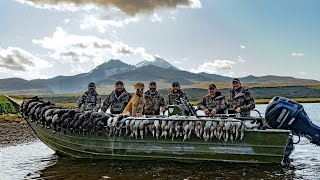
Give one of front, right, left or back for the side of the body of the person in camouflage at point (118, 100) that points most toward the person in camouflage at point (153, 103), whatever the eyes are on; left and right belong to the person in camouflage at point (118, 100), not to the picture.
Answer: left

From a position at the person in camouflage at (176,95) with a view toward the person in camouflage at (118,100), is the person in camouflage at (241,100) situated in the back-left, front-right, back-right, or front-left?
back-left

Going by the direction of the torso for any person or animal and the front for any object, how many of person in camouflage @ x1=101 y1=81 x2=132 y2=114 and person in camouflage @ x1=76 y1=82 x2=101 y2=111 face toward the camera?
2

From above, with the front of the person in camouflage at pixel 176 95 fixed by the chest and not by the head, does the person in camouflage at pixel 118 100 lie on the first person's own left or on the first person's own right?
on the first person's own right

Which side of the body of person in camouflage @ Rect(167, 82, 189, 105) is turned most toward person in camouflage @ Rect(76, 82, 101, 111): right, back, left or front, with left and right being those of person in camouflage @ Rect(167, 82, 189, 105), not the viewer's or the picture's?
right

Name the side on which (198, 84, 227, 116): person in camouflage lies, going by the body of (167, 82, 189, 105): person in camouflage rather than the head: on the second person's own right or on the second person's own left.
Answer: on the second person's own left

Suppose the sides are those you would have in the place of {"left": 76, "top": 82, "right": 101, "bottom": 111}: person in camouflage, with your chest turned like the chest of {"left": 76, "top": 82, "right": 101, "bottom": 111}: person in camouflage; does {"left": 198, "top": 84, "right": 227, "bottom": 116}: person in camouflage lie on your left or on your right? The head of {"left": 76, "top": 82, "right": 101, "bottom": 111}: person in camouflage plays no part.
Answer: on your left

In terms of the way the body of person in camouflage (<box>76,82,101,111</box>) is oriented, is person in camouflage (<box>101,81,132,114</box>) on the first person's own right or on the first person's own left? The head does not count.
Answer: on the first person's own left

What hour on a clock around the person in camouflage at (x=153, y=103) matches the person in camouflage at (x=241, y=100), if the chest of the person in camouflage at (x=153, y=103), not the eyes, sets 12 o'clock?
the person in camouflage at (x=241, y=100) is roughly at 10 o'clock from the person in camouflage at (x=153, y=103).

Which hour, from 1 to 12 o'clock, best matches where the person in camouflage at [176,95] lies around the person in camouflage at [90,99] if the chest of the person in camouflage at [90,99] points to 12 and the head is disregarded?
the person in camouflage at [176,95] is roughly at 10 o'clock from the person in camouflage at [90,99].

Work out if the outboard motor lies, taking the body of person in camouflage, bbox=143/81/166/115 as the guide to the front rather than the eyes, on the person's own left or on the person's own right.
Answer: on the person's own left

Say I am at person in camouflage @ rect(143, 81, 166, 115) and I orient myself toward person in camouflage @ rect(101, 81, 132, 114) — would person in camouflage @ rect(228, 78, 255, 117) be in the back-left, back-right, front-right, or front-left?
back-left

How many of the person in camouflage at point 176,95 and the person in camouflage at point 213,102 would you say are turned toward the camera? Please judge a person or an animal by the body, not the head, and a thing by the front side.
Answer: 2
